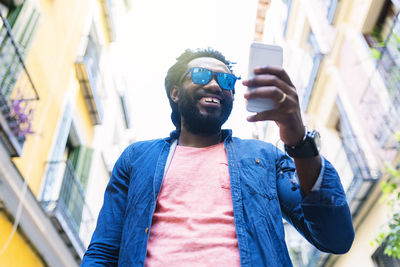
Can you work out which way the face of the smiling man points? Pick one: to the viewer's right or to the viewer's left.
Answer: to the viewer's right

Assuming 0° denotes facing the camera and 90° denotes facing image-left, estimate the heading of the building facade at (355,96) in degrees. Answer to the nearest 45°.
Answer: approximately 45°

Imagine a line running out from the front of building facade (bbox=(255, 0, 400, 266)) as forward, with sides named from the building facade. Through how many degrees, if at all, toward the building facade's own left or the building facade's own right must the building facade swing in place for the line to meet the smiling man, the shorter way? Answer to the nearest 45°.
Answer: approximately 45° to the building facade's own left

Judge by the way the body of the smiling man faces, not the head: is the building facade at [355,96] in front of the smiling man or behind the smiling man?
behind

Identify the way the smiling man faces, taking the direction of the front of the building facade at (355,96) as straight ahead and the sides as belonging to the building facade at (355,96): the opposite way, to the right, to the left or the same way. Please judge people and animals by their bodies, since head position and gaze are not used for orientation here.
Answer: to the left
